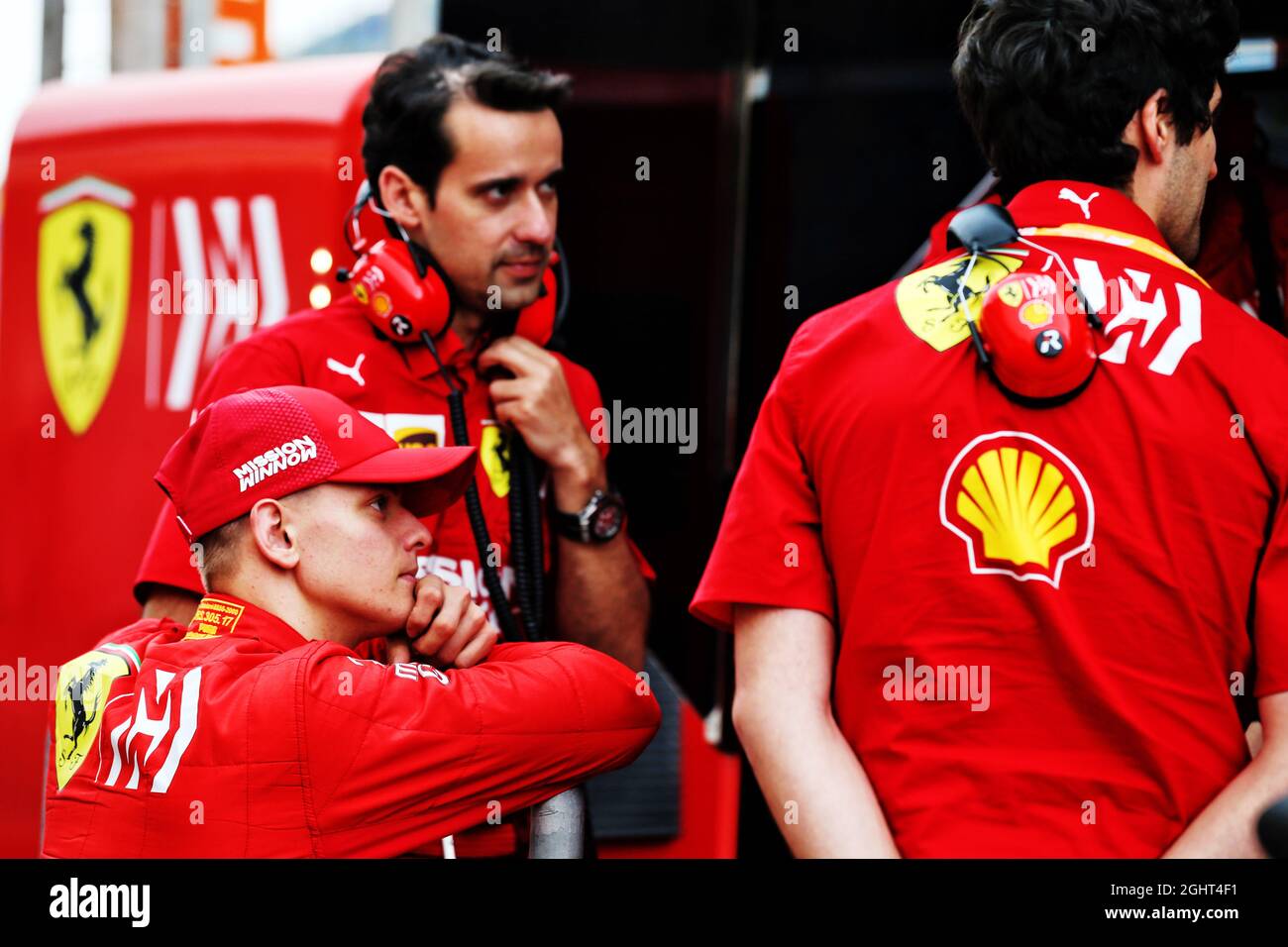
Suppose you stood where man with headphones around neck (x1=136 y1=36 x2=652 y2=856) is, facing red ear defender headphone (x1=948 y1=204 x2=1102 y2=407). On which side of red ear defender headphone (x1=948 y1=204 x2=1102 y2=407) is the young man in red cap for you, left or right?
right

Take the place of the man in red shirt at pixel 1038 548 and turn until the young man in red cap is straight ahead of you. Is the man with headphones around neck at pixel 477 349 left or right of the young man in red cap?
right

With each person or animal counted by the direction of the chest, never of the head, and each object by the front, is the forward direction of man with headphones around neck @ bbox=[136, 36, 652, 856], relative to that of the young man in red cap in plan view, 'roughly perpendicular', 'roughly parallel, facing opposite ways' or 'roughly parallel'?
roughly perpendicular

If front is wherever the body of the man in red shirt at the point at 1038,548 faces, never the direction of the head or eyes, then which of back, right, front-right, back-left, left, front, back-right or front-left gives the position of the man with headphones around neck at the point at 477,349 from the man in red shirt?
front-left

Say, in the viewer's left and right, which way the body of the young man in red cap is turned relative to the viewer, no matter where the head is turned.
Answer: facing away from the viewer and to the right of the viewer

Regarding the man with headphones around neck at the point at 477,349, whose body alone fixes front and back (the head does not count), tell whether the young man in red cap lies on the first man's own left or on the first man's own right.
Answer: on the first man's own right

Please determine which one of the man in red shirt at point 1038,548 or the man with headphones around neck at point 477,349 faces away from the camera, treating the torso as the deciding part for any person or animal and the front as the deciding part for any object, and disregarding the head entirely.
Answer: the man in red shirt

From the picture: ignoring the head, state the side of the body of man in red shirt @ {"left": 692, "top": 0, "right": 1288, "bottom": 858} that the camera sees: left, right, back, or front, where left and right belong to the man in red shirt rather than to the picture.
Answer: back

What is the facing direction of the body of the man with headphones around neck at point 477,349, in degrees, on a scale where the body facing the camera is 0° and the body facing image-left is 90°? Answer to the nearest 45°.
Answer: approximately 315°

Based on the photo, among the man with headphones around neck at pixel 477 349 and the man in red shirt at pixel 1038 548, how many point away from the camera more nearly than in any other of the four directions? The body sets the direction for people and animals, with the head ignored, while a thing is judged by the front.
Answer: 1

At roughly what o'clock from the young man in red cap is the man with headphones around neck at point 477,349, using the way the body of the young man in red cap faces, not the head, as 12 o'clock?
The man with headphones around neck is roughly at 11 o'clock from the young man in red cap.

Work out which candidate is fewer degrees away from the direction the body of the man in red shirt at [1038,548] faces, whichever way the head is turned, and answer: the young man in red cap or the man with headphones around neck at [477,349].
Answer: the man with headphones around neck

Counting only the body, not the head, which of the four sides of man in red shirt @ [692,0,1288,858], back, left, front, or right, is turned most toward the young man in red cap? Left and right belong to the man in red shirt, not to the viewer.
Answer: left

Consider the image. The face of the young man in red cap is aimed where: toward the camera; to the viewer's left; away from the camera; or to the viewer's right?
to the viewer's right
